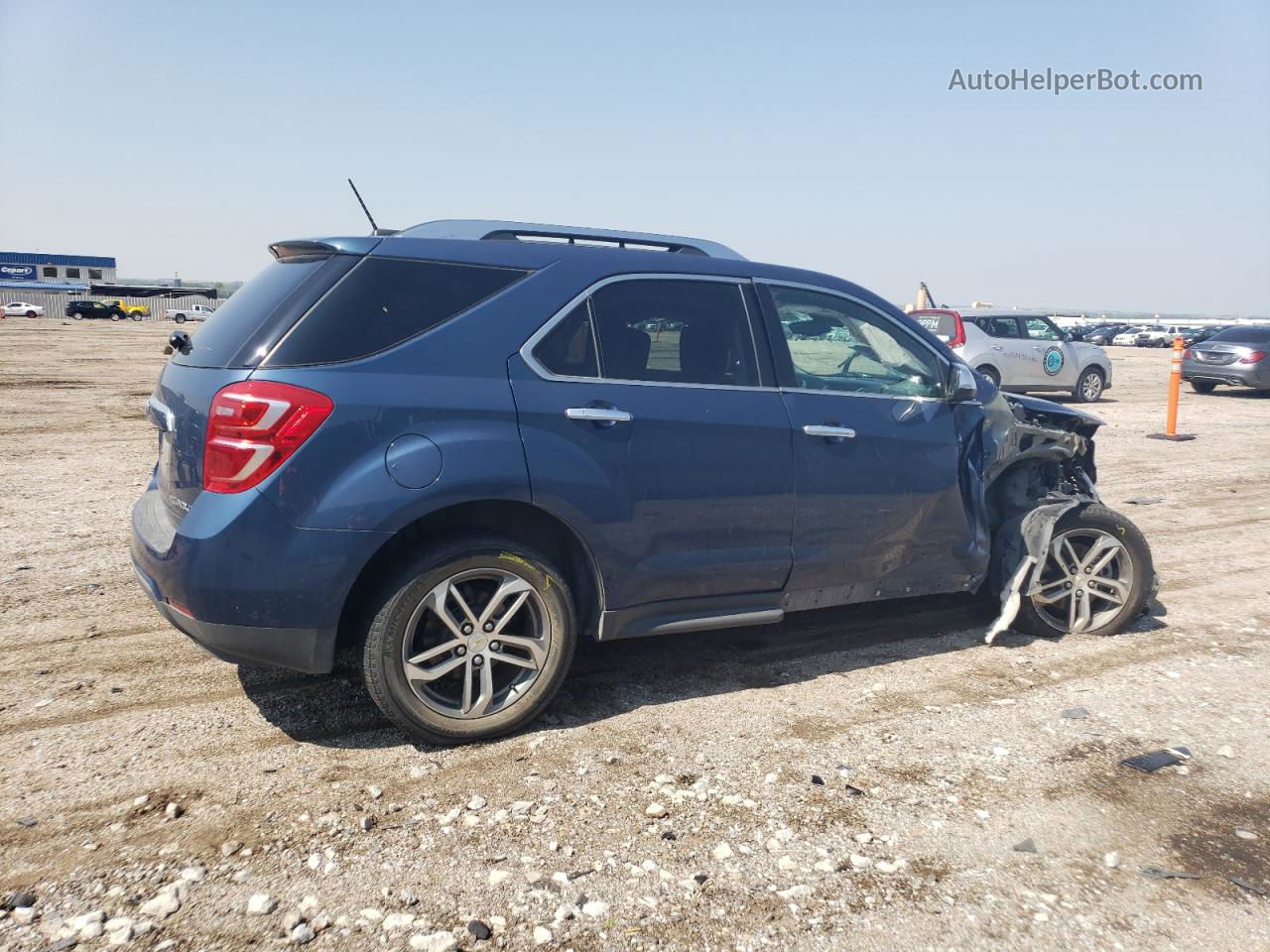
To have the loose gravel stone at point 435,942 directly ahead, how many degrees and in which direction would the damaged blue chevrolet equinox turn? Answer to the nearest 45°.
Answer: approximately 135° to its right

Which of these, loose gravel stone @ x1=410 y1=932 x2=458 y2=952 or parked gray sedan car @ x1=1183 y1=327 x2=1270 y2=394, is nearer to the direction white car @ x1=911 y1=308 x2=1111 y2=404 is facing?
the parked gray sedan car

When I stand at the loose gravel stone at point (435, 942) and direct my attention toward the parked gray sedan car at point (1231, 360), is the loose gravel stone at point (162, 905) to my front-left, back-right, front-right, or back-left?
back-left

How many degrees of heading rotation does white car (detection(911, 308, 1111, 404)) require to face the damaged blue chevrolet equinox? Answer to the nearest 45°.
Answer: approximately 135° to its right

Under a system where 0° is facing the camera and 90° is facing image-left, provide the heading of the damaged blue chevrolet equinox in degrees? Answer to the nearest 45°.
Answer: approximately 225°

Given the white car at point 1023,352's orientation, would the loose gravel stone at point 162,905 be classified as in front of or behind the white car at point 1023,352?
behind

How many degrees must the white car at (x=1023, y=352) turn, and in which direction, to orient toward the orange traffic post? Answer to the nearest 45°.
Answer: approximately 90° to its right

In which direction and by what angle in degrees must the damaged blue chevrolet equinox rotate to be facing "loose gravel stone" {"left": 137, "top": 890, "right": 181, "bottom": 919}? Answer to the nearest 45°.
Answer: approximately 180°

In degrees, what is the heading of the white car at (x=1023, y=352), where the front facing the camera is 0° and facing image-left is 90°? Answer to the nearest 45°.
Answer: approximately 225°

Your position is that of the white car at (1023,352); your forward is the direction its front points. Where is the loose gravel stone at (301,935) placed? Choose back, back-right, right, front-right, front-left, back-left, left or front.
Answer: back-right

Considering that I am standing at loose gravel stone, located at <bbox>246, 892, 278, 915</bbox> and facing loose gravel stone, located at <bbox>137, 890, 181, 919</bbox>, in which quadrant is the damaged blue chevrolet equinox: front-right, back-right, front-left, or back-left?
back-right
